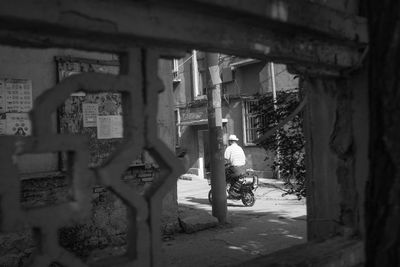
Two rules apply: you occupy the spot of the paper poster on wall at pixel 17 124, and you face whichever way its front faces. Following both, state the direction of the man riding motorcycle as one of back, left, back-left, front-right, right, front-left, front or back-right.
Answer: back-left

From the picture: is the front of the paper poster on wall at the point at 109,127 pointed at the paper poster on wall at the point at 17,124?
no

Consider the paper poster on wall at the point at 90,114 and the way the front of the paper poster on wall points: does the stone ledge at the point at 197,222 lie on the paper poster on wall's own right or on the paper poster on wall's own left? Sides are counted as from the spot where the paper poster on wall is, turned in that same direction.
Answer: on the paper poster on wall's own left

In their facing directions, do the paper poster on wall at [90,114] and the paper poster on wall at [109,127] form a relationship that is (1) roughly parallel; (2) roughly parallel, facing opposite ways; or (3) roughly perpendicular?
roughly parallel

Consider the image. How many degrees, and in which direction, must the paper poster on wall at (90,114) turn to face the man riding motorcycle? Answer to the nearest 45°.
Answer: approximately 135° to its left

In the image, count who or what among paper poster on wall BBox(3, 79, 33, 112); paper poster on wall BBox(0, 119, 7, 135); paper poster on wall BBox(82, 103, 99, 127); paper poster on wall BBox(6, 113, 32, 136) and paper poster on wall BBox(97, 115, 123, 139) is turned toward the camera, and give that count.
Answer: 5

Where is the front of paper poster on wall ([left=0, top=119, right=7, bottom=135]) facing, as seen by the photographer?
facing the viewer

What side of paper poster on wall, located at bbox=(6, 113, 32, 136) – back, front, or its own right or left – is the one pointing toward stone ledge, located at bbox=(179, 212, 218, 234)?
left

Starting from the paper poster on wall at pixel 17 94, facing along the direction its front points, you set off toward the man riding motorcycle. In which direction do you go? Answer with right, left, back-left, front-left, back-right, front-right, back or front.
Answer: back-left

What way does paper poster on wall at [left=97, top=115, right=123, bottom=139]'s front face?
toward the camera

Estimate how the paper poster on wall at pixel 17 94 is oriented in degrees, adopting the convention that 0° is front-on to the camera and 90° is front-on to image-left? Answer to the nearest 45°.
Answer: approximately 0°

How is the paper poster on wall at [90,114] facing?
toward the camera

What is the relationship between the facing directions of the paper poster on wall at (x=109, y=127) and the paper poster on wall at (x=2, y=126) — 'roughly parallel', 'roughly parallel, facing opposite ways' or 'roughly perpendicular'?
roughly parallel

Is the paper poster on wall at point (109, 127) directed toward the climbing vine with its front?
no

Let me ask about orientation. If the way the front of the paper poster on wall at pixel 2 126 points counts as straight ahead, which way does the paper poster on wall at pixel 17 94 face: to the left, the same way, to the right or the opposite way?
the same way
